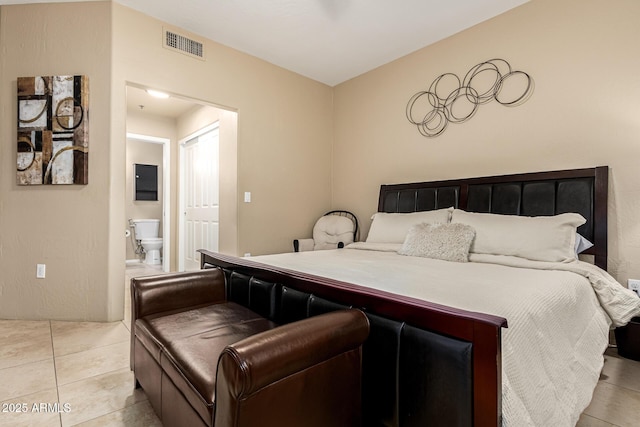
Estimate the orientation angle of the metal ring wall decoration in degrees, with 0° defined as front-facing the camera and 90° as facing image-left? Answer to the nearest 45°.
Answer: approximately 45°

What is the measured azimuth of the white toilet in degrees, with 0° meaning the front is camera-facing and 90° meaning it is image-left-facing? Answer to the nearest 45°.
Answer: approximately 315°

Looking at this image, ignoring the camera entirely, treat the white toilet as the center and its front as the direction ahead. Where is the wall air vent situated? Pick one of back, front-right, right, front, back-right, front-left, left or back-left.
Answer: front-right

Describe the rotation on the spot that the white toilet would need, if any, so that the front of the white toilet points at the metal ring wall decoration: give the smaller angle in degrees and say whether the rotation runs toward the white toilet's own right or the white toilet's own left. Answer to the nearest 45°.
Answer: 0° — it already faces it

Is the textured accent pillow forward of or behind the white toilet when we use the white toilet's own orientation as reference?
forward

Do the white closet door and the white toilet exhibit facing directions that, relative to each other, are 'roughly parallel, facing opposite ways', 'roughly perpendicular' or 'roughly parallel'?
roughly perpendicular

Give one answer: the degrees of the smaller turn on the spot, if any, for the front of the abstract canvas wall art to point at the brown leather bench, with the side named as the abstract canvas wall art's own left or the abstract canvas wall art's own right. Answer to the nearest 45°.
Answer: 0° — it already faces it

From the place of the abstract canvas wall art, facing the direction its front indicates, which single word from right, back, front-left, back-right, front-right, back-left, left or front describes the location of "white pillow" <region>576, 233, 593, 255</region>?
front-left

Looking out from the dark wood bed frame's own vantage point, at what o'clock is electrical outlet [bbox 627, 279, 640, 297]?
The electrical outlet is roughly at 7 o'clock from the dark wood bed frame.

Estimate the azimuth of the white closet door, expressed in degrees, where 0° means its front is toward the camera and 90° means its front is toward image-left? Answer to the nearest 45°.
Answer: approximately 45°

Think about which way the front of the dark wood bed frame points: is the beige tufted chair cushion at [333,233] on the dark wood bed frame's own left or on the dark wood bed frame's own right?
on the dark wood bed frame's own right
